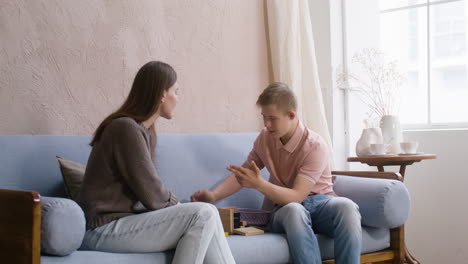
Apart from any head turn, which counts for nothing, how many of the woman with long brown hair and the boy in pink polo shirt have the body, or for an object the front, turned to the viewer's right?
1

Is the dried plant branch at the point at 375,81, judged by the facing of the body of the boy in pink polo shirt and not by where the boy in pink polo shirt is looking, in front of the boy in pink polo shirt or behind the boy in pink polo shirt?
behind

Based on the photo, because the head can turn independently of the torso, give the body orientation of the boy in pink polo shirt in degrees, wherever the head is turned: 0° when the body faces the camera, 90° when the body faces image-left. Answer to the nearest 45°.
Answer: approximately 45°

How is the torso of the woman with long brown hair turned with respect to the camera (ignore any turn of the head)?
to the viewer's right

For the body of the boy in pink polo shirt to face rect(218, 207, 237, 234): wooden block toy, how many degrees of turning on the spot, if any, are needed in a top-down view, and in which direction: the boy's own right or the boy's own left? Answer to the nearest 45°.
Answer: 0° — they already face it

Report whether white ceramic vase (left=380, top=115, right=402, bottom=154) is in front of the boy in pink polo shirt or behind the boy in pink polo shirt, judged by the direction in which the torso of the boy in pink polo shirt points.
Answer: behind

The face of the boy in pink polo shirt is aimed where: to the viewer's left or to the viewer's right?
to the viewer's left

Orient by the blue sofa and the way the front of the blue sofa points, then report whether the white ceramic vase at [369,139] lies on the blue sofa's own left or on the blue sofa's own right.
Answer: on the blue sofa's own left

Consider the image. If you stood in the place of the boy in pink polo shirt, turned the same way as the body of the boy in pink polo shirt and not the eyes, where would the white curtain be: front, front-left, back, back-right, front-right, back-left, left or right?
back-right
